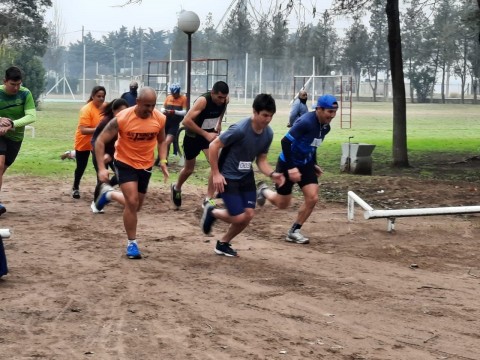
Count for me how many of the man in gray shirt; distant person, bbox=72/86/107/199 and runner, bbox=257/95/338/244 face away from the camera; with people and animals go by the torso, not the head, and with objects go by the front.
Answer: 0

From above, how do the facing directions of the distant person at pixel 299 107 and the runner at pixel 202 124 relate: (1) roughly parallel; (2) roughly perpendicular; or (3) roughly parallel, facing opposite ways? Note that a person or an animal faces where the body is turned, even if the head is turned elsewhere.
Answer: roughly parallel

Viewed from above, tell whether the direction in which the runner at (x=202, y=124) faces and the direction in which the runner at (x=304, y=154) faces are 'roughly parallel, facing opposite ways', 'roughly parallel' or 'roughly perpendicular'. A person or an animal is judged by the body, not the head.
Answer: roughly parallel

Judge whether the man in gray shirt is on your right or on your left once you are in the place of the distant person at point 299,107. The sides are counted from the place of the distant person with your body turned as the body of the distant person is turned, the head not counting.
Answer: on your right

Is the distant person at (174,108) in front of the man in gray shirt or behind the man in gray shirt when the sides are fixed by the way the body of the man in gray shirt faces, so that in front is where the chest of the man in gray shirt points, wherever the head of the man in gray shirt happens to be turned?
behind

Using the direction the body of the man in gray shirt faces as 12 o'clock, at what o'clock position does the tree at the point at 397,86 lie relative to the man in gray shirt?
The tree is roughly at 8 o'clock from the man in gray shirt.

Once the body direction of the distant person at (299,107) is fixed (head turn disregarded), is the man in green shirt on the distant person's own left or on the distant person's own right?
on the distant person's own right

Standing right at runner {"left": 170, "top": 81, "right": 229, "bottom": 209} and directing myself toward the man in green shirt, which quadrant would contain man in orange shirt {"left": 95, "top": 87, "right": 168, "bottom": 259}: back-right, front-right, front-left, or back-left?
front-left

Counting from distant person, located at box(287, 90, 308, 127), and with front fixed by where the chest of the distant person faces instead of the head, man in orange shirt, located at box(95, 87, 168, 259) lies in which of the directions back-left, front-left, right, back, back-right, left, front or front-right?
front-right

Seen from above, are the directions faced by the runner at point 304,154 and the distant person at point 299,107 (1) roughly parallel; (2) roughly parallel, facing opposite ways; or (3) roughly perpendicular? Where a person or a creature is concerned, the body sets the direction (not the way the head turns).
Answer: roughly parallel

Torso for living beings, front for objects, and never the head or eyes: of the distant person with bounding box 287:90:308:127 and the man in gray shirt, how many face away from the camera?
0
